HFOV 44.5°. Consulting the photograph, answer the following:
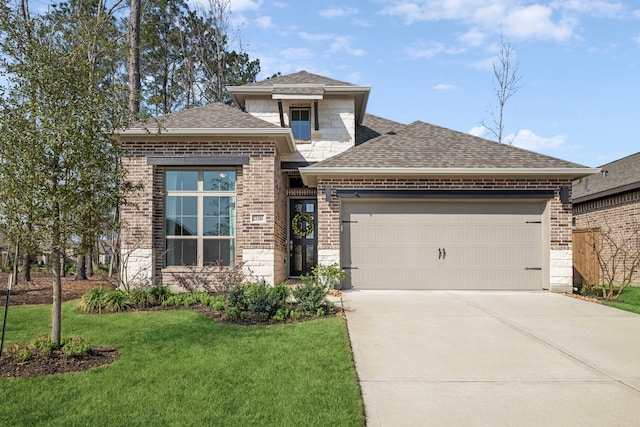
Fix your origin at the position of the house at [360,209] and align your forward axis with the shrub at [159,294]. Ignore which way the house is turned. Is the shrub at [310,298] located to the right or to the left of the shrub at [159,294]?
left

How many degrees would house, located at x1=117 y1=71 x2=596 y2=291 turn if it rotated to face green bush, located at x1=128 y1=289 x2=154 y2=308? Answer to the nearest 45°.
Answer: approximately 45° to its right

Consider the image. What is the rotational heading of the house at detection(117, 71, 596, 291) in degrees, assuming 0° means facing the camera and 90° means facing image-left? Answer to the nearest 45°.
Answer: approximately 0°

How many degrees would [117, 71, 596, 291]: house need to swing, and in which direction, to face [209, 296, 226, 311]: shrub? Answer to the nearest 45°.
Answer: approximately 45° to its right

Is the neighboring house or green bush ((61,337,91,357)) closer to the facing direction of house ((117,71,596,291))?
the green bush

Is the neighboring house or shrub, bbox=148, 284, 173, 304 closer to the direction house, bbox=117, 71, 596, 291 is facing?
the shrub

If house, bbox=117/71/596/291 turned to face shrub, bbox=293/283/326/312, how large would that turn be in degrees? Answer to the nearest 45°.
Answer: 0° — it already faces it
